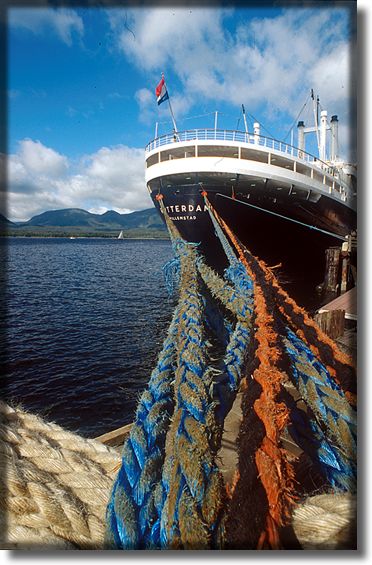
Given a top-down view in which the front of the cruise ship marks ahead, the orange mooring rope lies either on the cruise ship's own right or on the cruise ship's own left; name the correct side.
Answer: on the cruise ship's own right

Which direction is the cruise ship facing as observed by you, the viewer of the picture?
facing away from the viewer and to the right of the viewer

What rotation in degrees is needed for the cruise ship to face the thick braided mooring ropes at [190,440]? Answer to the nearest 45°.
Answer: approximately 135° to its right
